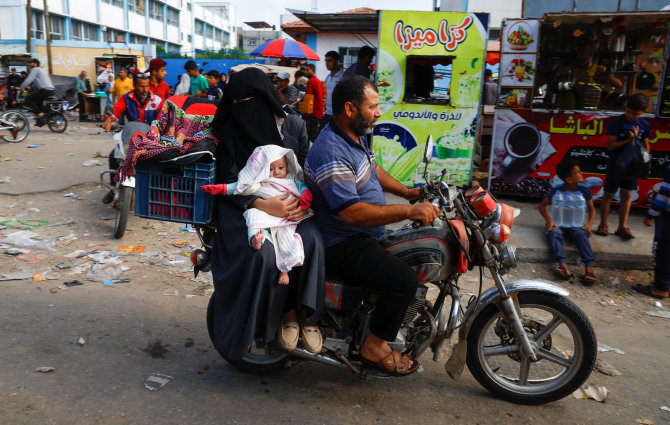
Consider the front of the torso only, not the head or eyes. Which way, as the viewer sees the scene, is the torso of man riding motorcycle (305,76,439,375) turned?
to the viewer's right

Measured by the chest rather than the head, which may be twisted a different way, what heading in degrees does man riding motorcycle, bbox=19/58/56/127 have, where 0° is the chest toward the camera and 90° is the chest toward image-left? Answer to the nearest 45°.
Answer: approximately 90°

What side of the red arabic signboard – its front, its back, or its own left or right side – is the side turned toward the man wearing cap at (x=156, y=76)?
right

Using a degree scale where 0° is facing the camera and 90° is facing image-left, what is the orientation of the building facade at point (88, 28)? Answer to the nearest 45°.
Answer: approximately 315°

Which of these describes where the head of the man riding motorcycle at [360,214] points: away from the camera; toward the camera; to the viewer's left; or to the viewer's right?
to the viewer's right

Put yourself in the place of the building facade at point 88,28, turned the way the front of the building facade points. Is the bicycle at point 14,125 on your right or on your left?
on your right

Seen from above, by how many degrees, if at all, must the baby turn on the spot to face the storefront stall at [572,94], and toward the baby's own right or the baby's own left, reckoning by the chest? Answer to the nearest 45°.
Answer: approximately 135° to the baby's own left
